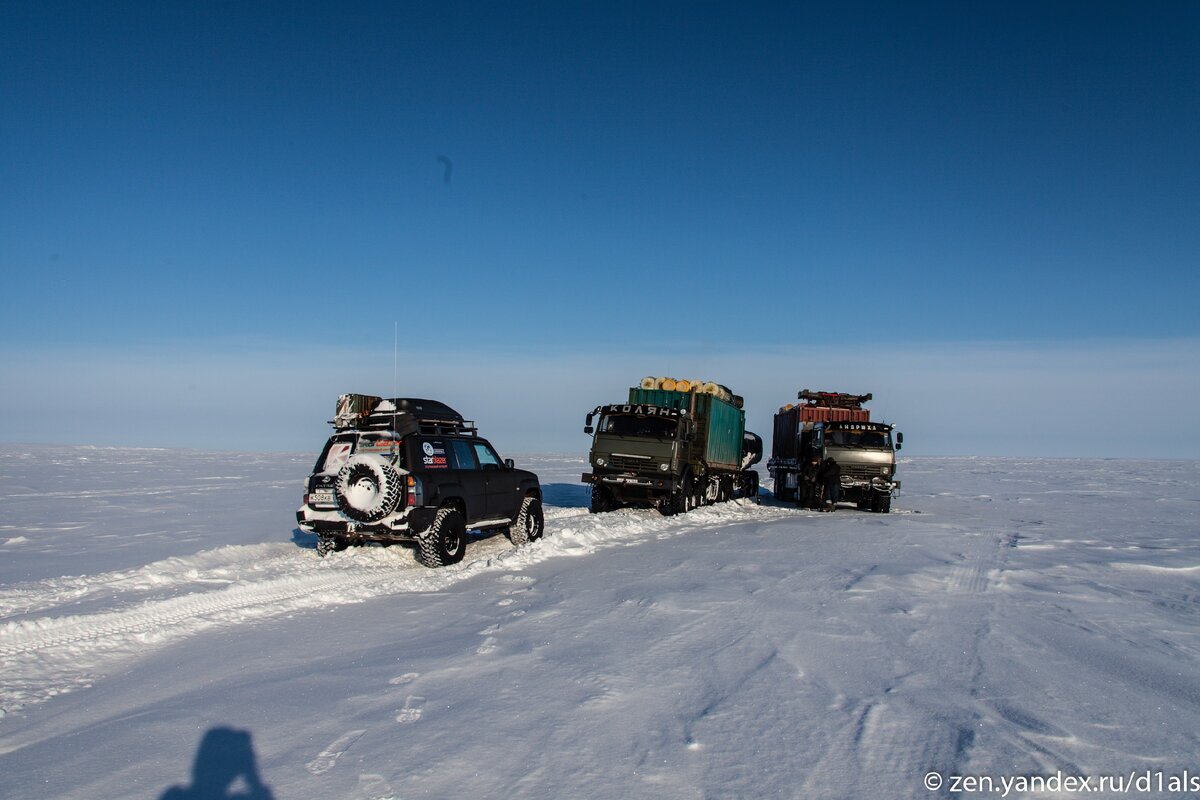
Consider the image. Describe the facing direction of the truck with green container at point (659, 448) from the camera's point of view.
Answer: facing the viewer and to the left of the viewer

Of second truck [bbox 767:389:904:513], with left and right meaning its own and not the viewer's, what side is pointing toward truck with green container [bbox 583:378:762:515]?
right

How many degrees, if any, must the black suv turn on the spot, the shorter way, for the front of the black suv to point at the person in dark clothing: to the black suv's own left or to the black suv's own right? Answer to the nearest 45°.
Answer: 0° — it already faces them

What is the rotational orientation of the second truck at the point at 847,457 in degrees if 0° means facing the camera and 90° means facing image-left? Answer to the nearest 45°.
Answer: approximately 315°

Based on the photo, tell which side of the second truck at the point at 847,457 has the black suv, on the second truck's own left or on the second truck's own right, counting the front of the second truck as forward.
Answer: on the second truck's own right

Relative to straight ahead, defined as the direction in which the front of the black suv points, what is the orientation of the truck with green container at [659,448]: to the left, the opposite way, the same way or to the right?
the opposite way

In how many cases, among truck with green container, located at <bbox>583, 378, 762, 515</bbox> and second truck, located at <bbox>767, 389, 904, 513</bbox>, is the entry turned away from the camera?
0

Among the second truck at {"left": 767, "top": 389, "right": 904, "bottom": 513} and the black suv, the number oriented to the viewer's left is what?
0

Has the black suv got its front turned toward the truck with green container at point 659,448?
yes

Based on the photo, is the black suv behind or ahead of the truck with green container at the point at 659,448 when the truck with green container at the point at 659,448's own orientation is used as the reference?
ahead

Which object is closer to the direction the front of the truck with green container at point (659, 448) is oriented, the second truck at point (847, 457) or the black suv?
the black suv

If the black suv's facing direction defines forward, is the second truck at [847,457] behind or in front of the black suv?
in front

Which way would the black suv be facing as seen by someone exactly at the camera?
facing away from the viewer and to the right of the viewer
